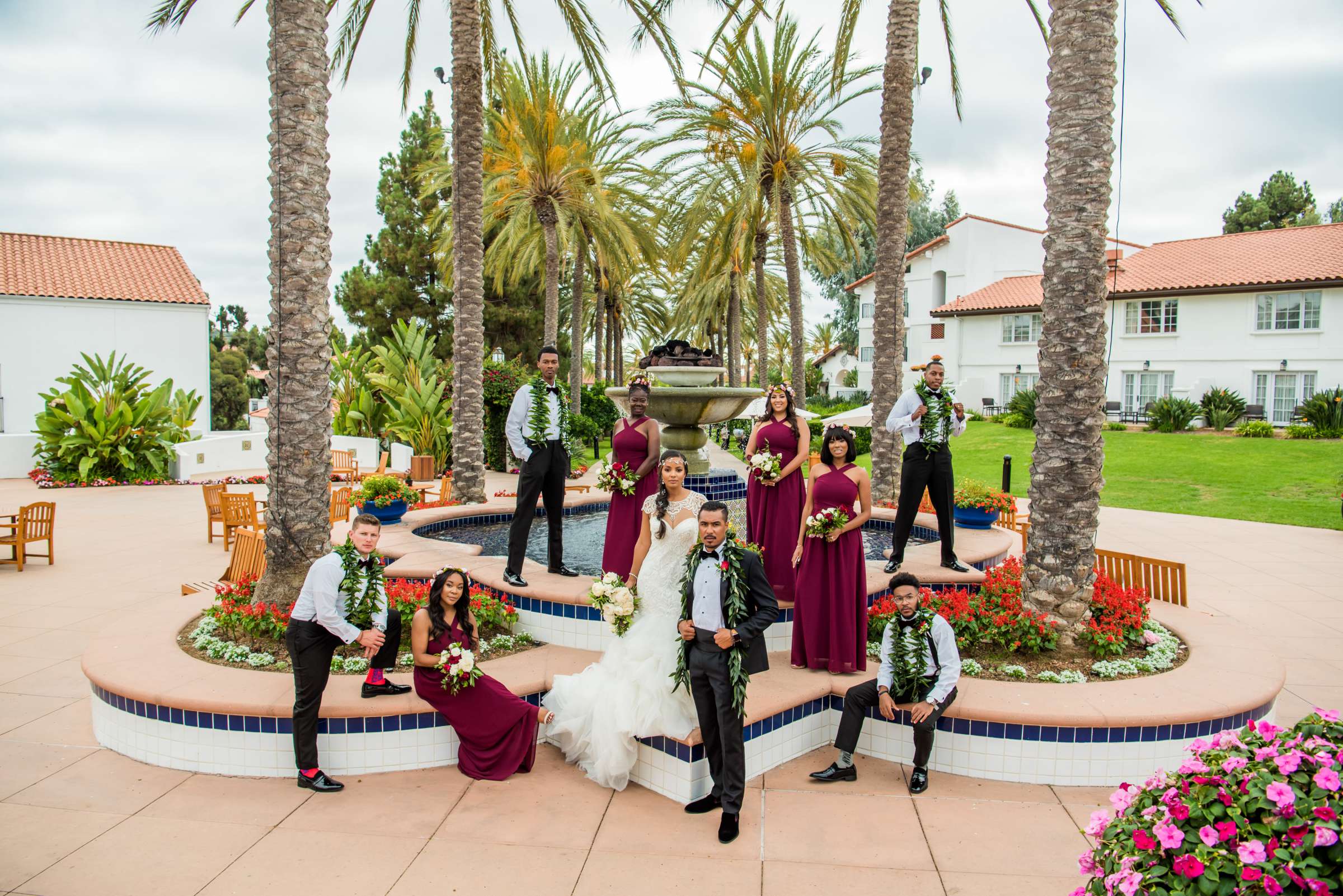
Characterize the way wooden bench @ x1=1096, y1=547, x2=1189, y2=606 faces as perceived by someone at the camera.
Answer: facing away from the viewer and to the right of the viewer

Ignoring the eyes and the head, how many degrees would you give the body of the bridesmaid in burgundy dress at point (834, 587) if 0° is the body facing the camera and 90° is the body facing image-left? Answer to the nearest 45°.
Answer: approximately 45°

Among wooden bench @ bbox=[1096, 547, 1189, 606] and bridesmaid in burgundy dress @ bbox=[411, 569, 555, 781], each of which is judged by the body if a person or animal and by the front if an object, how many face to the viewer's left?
0

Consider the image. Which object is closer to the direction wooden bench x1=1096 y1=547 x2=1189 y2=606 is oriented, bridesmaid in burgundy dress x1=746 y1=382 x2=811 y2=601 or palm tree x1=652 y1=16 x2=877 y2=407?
the palm tree

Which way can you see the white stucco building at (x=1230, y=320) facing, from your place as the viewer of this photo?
facing the viewer and to the left of the viewer

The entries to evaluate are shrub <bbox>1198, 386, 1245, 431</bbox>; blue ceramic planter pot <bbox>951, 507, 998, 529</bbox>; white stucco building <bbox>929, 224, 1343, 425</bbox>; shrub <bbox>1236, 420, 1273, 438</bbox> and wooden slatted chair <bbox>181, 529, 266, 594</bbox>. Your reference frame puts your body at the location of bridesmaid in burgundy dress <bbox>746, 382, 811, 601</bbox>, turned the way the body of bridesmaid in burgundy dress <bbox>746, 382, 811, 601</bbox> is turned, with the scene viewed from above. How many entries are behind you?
4

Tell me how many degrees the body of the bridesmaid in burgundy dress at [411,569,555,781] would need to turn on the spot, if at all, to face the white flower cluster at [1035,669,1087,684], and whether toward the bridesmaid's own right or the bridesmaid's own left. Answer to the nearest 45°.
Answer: approximately 45° to the bridesmaid's own left

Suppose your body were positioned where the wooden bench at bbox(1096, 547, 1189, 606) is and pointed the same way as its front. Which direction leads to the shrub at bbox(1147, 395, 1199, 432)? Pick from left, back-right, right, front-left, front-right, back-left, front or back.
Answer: front-left

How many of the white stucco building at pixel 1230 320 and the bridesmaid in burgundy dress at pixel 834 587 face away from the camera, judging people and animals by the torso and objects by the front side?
0

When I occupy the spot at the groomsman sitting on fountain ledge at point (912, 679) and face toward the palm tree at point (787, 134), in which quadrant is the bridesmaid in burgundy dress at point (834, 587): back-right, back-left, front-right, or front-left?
front-left

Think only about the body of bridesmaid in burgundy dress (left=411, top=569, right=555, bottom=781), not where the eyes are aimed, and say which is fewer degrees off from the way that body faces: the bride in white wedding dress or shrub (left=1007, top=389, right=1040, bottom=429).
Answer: the bride in white wedding dress

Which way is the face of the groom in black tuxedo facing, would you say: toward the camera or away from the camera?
toward the camera

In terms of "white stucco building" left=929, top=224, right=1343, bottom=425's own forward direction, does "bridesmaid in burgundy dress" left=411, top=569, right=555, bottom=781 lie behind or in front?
in front
